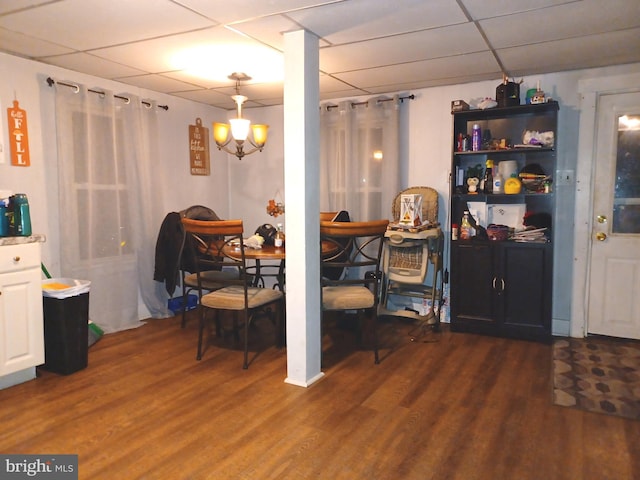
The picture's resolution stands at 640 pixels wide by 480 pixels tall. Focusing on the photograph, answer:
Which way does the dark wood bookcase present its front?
toward the camera

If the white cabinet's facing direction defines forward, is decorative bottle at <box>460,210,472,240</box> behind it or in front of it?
in front

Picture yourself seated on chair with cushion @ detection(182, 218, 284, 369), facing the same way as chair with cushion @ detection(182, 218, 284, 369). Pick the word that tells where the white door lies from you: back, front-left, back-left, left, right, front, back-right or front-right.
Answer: front-right

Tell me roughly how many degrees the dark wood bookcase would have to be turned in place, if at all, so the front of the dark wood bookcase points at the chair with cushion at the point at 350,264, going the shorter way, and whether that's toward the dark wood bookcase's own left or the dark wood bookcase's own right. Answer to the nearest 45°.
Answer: approximately 45° to the dark wood bookcase's own right

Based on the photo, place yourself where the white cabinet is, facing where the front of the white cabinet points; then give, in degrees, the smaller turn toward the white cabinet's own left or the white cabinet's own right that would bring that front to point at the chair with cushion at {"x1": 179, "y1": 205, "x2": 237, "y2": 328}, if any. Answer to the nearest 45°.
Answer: approximately 90° to the white cabinet's own left

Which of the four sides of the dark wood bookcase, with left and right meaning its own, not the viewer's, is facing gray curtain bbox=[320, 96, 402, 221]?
right

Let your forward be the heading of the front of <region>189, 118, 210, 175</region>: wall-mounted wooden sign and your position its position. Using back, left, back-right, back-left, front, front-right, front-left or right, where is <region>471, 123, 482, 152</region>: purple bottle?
front

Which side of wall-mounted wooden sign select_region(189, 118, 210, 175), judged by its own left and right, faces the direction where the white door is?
front

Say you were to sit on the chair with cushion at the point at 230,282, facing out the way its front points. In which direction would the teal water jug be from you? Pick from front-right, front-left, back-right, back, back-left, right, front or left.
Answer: back-left

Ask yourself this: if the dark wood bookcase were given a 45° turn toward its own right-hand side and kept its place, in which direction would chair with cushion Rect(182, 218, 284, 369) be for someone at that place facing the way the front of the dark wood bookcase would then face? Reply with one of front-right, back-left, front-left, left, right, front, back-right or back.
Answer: front

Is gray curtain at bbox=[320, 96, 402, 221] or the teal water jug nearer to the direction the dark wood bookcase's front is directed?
the teal water jug

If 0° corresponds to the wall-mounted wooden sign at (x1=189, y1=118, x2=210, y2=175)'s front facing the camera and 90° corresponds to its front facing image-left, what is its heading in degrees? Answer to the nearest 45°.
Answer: approximately 315°

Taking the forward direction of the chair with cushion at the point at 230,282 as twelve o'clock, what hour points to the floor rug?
The floor rug is roughly at 2 o'clock from the chair with cushion.
